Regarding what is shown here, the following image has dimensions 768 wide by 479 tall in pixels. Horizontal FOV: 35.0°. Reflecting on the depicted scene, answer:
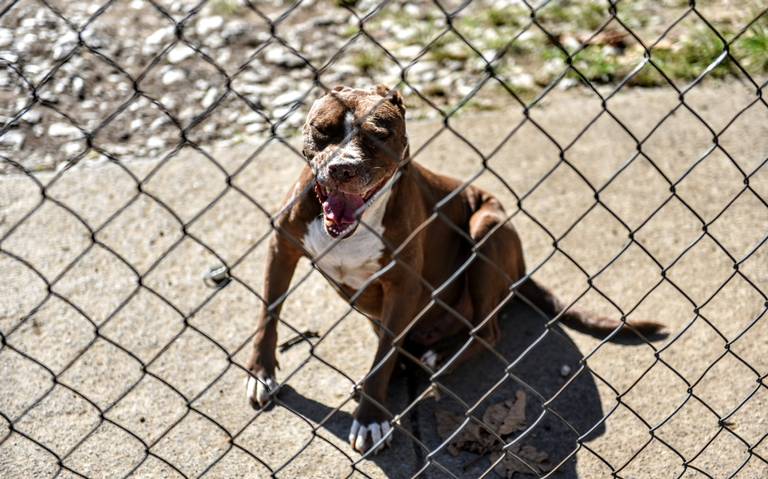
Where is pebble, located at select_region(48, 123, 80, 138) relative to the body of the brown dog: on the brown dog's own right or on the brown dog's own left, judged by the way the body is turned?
on the brown dog's own right

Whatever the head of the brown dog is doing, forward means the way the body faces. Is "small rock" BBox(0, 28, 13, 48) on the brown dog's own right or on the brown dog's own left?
on the brown dog's own right

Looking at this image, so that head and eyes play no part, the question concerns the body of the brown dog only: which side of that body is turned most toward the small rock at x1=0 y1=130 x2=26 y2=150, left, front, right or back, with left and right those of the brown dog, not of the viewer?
right

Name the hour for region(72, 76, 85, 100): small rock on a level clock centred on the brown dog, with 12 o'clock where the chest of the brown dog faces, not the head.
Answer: The small rock is roughly at 3 o'clock from the brown dog.

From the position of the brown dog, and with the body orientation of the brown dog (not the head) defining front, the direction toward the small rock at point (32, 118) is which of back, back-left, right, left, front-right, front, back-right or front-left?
right

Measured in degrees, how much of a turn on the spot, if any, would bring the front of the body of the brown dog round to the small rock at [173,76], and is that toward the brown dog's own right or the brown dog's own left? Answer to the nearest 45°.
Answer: approximately 90° to the brown dog's own right

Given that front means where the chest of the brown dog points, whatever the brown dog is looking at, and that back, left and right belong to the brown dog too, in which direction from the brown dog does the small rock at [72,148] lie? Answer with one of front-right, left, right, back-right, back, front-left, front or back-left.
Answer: right

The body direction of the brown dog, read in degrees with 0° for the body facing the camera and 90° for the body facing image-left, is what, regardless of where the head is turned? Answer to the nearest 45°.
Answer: approximately 45°

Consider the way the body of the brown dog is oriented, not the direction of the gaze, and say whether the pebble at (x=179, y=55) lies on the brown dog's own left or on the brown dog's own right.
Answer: on the brown dog's own right

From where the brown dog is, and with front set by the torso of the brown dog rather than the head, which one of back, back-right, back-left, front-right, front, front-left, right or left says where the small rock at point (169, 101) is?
right

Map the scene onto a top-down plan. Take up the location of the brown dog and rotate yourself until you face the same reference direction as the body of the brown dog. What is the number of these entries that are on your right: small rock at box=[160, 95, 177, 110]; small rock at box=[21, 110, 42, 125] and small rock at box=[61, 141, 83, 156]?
3
